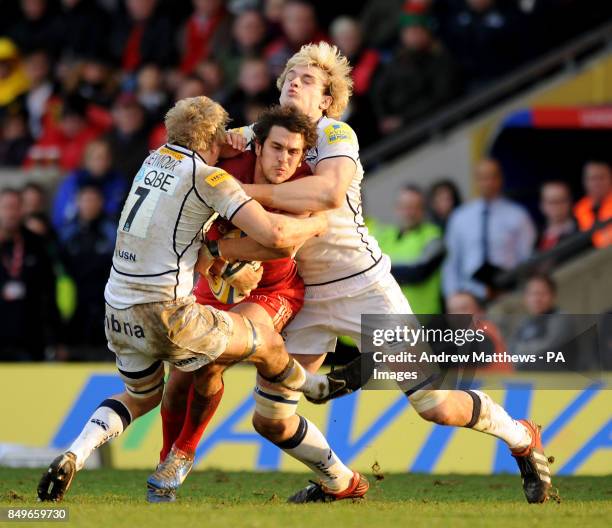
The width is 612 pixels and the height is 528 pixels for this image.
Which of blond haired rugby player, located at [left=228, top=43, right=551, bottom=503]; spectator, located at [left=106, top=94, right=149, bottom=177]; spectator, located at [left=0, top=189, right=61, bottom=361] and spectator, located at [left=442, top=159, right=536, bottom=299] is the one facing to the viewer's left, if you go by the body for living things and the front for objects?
the blond haired rugby player

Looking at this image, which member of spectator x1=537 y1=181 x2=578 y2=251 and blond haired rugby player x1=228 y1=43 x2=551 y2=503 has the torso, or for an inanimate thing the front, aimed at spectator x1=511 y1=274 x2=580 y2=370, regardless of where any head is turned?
spectator x1=537 y1=181 x2=578 y2=251

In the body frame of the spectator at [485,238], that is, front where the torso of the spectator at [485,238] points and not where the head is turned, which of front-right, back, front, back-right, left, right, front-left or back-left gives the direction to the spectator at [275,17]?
back-right

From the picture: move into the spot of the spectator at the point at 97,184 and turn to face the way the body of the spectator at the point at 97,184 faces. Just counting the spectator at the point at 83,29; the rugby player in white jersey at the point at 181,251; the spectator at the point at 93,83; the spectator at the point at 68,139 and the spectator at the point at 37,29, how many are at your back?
4

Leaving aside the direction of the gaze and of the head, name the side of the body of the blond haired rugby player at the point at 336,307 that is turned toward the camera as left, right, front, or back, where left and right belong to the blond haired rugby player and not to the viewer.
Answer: left

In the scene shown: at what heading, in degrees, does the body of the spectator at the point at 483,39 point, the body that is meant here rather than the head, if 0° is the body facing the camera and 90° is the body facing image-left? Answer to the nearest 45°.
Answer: approximately 0°
